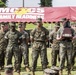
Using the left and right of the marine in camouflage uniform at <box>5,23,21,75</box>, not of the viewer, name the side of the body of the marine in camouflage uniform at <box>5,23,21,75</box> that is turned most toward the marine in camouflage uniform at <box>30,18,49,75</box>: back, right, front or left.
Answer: left

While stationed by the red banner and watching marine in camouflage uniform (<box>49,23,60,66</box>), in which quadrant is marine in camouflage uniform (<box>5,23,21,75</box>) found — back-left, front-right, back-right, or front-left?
front-right

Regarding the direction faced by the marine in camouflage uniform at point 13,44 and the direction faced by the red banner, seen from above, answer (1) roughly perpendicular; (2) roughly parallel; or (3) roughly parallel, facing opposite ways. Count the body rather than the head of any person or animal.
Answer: roughly parallel

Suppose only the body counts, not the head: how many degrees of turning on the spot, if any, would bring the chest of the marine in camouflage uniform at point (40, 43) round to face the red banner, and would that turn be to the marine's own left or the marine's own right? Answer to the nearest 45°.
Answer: approximately 180°

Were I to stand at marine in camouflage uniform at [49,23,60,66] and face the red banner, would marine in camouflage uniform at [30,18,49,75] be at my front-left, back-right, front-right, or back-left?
back-left

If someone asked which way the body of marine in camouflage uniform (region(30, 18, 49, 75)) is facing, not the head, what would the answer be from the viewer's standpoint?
toward the camera

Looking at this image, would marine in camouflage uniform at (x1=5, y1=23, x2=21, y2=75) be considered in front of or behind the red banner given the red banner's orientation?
in front

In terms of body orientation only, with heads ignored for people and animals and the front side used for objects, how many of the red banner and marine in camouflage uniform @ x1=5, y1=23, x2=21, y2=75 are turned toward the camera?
2

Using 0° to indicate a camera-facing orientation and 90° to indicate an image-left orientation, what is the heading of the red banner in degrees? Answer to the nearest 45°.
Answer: approximately 0°

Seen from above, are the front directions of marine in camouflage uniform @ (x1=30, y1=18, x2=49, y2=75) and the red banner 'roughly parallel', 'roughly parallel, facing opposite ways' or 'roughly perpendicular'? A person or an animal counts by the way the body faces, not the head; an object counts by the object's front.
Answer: roughly parallel

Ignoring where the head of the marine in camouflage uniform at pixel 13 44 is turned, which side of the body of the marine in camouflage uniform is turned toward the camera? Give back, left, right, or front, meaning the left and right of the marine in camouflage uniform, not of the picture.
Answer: front

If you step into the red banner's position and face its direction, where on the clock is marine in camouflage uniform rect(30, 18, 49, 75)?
The marine in camouflage uniform is roughly at 12 o'clock from the red banner.

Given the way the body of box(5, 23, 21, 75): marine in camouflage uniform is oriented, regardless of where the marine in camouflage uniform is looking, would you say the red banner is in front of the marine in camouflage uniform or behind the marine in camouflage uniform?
behind

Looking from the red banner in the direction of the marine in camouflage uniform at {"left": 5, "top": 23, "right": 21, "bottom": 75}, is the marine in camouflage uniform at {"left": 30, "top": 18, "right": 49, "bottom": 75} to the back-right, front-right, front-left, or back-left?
front-left

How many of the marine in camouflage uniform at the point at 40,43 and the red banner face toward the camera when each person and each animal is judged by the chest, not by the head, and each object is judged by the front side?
2

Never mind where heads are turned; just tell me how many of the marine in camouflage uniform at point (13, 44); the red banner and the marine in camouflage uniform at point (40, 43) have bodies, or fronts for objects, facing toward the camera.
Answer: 3
